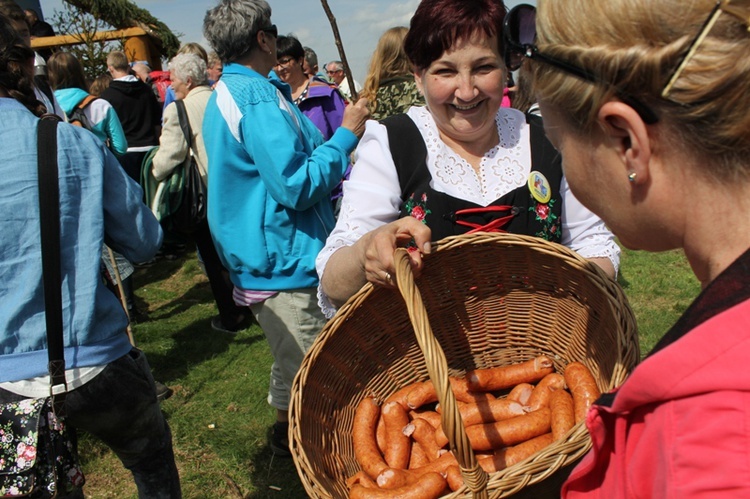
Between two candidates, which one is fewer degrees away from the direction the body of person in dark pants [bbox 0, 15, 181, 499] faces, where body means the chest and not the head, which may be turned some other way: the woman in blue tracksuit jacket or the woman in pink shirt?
the woman in blue tracksuit jacket

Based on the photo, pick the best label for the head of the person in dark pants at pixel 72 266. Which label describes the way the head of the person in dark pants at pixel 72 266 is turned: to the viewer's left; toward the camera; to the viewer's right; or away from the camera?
away from the camera

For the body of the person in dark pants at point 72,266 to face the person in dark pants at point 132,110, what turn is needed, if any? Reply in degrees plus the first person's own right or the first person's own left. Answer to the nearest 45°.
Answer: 0° — they already face them

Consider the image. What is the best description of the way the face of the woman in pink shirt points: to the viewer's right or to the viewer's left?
to the viewer's left

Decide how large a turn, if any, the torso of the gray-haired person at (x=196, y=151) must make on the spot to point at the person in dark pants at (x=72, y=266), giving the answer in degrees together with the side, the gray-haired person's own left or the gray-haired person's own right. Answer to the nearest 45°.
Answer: approximately 90° to the gray-haired person's own left

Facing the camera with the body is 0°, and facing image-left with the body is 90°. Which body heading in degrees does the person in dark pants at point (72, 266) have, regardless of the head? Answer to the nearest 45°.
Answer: approximately 180°

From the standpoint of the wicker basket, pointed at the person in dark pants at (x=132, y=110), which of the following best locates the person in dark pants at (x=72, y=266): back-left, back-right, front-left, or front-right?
front-left

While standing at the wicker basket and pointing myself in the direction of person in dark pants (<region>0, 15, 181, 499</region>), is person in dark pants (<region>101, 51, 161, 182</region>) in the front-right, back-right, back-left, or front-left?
front-right
